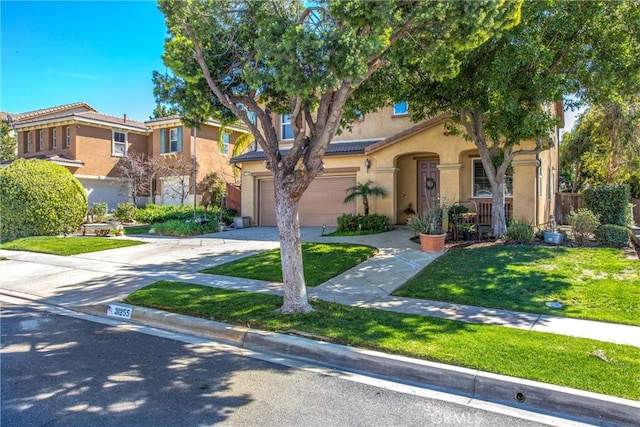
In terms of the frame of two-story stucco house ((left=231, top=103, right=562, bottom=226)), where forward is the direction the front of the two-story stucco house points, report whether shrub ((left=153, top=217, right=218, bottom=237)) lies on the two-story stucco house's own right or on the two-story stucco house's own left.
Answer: on the two-story stucco house's own right

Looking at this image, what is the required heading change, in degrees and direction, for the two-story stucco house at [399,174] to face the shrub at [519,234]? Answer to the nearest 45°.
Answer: approximately 45° to its left

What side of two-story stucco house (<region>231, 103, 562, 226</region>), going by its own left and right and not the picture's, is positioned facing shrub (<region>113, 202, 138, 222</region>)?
right

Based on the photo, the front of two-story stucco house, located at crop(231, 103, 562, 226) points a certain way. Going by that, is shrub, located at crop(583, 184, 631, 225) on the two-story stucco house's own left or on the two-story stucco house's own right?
on the two-story stucco house's own left

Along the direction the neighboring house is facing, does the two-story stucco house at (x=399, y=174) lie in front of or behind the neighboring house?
in front

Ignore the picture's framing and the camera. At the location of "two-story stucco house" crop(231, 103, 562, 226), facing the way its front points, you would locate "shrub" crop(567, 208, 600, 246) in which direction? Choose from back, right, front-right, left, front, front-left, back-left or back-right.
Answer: front-left

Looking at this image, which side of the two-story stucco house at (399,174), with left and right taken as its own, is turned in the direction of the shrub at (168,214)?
right

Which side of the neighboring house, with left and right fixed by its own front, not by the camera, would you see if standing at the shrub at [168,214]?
front

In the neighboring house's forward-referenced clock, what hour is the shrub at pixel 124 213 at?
The shrub is roughly at 1 o'clock from the neighboring house.

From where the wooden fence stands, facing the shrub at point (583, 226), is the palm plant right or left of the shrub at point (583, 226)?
right

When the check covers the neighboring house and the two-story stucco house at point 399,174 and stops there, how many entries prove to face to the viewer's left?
0

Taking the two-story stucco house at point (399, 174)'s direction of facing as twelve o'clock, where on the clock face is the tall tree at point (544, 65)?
The tall tree is roughly at 11 o'clock from the two-story stucco house.
